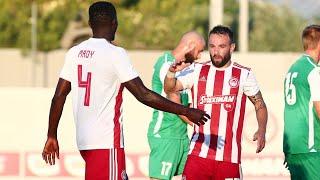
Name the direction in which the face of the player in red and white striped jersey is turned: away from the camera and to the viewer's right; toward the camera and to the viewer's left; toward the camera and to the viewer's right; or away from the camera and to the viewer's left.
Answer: toward the camera and to the viewer's left

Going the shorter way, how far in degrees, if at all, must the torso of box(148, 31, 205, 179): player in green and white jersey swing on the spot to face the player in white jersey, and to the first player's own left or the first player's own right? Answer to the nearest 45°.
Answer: approximately 90° to the first player's own right

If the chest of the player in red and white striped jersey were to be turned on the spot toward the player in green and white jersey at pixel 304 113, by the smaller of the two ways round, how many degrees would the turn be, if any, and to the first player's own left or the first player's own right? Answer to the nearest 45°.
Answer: approximately 135° to the first player's own left

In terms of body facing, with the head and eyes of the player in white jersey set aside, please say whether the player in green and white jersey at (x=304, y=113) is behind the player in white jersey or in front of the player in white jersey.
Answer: in front

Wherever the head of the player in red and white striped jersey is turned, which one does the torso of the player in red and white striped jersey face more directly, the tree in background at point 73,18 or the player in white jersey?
the player in white jersey
